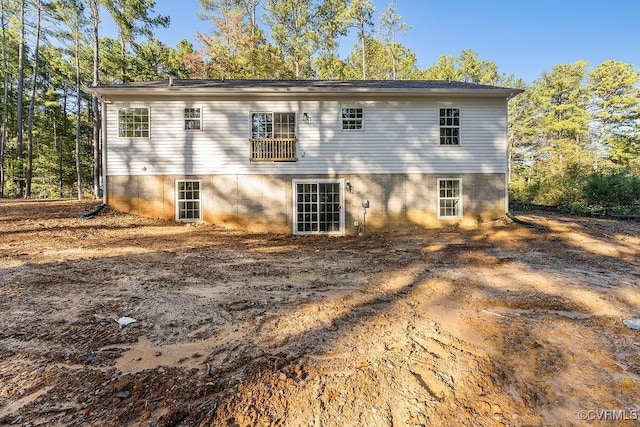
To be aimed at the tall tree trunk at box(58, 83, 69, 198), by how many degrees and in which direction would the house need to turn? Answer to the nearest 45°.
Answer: approximately 45° to its left

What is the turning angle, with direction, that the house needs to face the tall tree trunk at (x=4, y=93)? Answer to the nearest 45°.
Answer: approximately 45° to its left

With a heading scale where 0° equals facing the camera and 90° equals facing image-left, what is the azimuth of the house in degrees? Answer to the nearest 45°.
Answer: approximately 180°
